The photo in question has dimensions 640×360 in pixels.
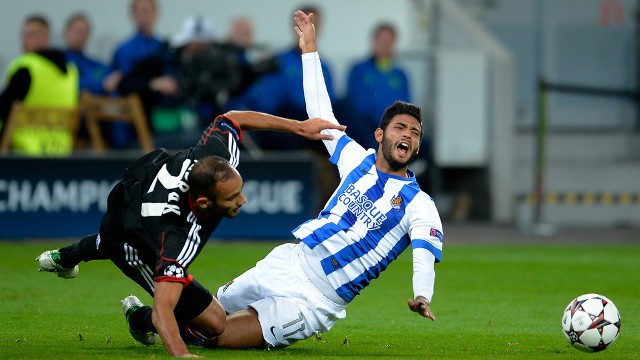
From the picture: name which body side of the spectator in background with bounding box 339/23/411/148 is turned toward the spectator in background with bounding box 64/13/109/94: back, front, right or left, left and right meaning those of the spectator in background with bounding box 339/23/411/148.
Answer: right

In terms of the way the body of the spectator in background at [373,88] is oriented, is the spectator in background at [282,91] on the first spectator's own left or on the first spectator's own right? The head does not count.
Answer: on the first spectator's own right

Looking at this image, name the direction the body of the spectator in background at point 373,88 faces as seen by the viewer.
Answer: toward the camera

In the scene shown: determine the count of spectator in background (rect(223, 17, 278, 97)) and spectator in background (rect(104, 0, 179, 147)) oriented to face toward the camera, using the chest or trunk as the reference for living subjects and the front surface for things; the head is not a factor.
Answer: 2

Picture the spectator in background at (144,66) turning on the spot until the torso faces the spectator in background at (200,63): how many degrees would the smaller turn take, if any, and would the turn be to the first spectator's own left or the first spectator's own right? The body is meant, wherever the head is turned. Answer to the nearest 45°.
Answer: approximately 90° to the first spectator's own left

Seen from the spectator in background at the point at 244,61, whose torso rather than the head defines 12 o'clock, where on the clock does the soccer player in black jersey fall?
The soccer player in black jersey is roughly at 12 o'clock from the spectator in background.

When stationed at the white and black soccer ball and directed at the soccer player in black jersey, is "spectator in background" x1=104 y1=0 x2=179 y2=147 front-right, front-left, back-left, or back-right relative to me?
front-right

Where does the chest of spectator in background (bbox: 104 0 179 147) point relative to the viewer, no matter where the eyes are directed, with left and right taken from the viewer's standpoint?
facing the viewer

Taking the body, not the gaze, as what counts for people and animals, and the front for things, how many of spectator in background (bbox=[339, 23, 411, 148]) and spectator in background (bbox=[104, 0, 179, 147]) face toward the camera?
2

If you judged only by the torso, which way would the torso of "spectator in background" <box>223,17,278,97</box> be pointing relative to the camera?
toward the camera

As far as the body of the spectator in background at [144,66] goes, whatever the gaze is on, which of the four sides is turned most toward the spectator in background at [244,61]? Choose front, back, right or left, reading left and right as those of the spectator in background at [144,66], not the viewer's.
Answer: left
